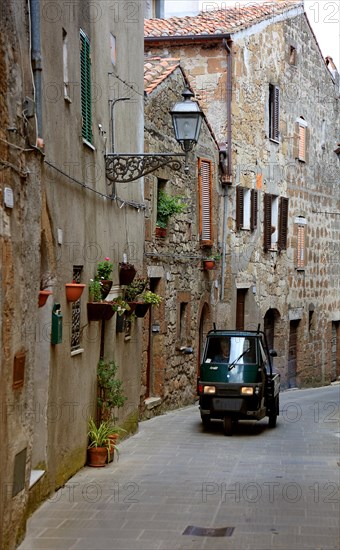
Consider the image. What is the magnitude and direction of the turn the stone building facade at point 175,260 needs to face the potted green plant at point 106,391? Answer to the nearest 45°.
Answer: approximately 45° to its right

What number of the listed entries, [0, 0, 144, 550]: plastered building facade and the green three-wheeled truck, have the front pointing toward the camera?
1

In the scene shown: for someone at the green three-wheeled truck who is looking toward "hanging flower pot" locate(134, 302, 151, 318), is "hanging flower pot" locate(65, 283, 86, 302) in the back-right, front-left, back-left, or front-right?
front-left

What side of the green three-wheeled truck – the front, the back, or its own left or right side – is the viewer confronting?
front

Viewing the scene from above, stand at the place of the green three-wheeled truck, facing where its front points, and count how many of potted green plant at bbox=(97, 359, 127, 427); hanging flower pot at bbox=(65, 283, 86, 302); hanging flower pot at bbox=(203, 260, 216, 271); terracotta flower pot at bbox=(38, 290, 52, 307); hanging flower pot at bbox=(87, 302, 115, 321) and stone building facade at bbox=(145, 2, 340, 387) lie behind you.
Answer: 2

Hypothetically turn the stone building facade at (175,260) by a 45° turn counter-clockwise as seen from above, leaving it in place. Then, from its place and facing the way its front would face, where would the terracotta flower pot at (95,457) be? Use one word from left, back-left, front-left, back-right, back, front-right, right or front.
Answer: right

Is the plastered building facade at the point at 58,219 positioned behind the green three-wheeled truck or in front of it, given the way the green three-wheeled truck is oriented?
in front

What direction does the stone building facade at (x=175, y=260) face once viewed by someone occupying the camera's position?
facing the viewer and to the right of the viewer

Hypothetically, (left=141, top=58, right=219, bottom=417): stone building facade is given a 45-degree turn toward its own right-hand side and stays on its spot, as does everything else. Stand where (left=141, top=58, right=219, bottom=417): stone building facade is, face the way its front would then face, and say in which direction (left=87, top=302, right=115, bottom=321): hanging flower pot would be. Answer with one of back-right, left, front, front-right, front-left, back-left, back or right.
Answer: front

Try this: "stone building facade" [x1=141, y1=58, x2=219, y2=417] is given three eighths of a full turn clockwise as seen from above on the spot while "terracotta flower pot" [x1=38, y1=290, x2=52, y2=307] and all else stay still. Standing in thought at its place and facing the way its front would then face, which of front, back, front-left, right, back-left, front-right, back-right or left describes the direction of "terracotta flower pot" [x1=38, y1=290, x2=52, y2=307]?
left

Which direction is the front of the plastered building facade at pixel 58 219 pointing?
to the viewer's right

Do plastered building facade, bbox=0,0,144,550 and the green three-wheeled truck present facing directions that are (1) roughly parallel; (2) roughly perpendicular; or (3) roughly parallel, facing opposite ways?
roughly perpendicular

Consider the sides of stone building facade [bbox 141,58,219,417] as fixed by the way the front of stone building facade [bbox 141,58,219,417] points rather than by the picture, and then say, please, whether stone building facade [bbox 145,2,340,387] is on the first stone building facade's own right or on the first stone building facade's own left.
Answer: on the first stone building facade's own left

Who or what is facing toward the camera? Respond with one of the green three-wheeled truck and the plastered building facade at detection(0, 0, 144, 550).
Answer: the green three-wheeled truck

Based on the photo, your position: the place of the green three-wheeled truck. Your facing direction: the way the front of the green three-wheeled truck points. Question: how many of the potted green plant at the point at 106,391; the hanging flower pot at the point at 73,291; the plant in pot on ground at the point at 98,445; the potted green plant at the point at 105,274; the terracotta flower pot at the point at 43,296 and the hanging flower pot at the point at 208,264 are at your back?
1
